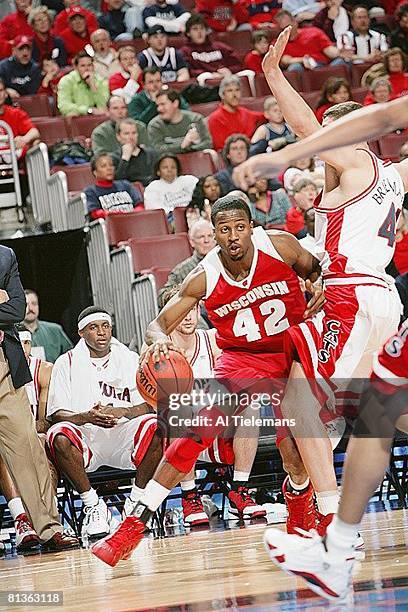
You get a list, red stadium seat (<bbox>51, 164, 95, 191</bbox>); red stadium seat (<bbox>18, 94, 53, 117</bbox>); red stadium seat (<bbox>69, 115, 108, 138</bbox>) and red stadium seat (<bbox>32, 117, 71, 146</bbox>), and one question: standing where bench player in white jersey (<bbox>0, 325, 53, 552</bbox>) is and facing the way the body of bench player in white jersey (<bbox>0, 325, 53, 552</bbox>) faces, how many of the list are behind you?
4

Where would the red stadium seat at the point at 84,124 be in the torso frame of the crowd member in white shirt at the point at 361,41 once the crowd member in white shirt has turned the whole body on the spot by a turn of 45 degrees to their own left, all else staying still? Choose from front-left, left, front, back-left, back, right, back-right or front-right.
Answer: right

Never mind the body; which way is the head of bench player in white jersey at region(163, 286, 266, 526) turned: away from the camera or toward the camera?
toward the camera

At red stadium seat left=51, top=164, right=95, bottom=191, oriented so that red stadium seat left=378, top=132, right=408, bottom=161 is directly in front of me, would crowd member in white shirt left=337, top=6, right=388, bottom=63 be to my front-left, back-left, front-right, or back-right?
front-left

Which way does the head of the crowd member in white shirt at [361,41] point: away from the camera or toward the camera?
toward the camera

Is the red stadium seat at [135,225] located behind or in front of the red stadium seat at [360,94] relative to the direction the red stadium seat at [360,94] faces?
in front

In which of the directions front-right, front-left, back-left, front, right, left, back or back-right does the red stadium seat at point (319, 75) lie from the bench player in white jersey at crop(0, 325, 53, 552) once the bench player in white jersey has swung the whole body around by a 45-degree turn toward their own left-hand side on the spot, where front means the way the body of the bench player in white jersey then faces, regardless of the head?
left

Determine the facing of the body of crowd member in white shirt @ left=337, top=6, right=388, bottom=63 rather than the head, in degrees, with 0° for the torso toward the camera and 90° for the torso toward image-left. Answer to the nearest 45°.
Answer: approximately 0°

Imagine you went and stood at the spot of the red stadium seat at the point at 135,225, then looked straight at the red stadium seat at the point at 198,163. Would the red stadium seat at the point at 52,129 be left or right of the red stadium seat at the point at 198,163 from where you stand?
left

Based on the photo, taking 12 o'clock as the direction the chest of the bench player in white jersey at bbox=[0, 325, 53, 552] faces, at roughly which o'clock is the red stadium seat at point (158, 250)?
The red stadium seat is roughly at 7 o'clock from the bench player in white jersey.

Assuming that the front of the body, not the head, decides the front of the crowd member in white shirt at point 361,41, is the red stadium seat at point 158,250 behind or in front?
in front

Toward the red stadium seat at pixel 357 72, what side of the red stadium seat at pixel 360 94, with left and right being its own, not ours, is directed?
back

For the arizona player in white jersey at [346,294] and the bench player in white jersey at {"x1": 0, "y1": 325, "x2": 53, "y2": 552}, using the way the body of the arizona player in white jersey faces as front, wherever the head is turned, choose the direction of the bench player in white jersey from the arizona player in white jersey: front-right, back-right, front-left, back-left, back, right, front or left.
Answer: front

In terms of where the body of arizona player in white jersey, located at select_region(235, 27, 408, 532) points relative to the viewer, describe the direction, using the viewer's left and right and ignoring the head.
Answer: facing away from the viewer and to the left of the viewer

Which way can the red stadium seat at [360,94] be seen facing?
toward the camera

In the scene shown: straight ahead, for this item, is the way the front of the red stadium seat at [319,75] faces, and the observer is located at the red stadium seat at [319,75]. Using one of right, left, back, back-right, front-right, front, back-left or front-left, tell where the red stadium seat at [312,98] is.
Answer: front

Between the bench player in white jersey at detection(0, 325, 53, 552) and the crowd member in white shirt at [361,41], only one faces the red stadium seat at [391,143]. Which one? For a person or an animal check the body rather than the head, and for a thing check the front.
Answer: the crowd member in white shirt

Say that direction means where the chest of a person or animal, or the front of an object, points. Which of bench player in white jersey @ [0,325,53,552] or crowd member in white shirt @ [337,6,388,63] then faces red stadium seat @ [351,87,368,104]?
the crowd member in white shirt

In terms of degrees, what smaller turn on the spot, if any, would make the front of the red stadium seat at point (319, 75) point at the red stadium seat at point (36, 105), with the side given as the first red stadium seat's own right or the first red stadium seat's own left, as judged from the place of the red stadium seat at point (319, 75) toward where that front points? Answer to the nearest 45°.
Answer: approximately 90° to the first red stadium seat's own right

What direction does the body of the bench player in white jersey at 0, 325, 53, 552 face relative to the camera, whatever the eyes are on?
toward the camera

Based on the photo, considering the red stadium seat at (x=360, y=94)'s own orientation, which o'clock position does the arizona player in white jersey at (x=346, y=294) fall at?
The arizona player in white jersey is roughly at 12 o'clock from the red stadium seat.
